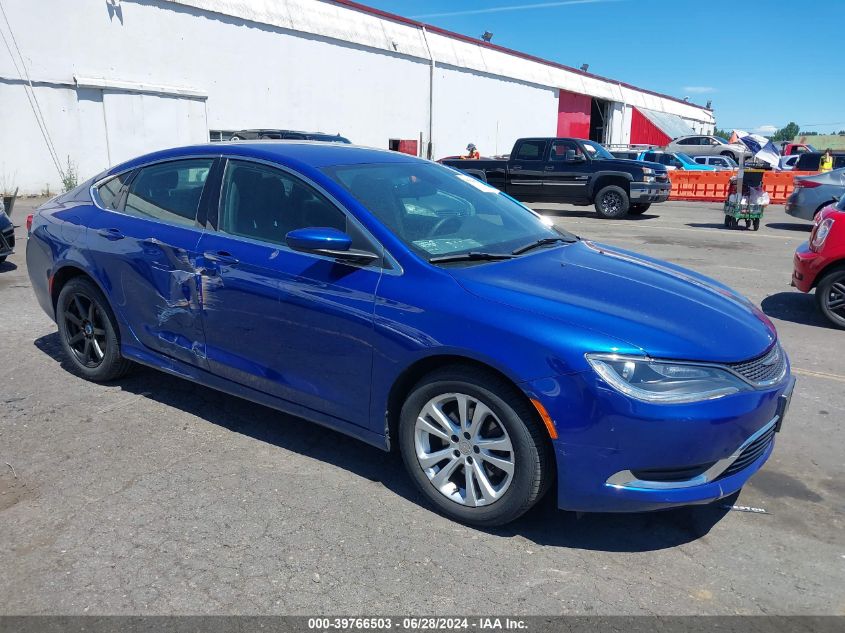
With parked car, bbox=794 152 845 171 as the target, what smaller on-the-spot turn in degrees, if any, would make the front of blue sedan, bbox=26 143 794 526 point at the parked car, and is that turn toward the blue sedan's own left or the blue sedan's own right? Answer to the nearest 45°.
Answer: approximately 90° to the blue sedan's own left

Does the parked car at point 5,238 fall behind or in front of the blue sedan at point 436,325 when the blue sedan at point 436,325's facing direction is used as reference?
behind

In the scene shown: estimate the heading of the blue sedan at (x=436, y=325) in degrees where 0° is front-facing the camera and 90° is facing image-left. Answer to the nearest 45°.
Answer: approximately 315°

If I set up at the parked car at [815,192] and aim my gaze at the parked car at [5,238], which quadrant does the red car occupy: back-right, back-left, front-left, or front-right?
front-left

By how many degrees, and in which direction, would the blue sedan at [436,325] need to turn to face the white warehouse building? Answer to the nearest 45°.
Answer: approximately 135° to its left

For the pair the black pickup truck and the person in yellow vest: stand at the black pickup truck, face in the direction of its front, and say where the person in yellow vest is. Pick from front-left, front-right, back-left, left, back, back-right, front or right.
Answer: left

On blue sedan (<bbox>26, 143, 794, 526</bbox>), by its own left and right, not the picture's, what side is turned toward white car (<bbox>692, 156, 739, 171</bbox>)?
left

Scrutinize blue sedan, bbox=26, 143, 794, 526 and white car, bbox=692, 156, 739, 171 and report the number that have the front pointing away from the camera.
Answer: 0

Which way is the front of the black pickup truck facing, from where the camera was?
facing the viewer and to the right of the viewer
